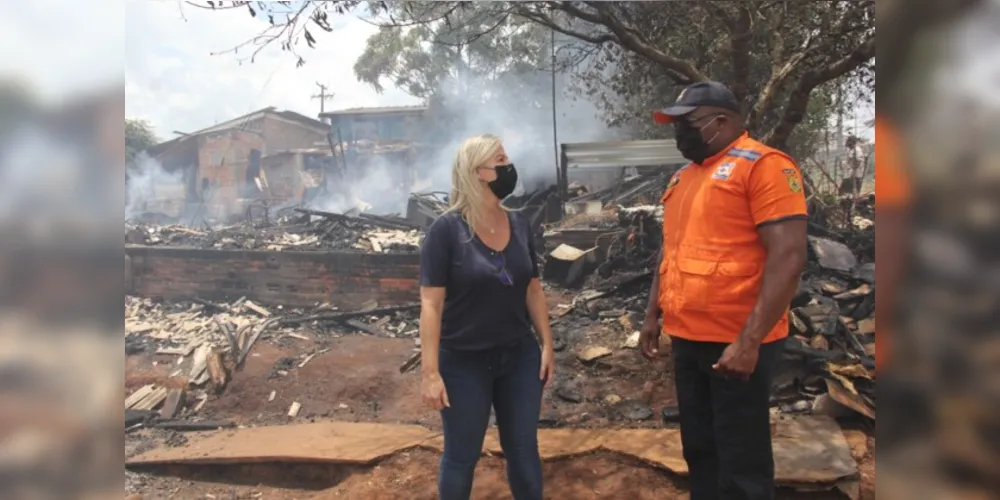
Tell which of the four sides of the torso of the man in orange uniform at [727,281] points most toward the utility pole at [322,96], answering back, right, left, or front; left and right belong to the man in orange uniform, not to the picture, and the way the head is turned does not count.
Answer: right

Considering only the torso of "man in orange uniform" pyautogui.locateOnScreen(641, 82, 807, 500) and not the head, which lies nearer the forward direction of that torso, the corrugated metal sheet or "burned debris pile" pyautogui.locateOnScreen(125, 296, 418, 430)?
the burned debris pile

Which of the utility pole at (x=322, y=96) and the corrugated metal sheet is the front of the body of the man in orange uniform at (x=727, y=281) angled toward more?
the utility pole

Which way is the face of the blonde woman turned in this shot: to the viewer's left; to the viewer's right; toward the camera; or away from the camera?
to the viewer's right

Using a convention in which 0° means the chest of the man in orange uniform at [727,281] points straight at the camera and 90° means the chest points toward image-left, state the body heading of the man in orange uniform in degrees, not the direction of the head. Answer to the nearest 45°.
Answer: approximately 45°

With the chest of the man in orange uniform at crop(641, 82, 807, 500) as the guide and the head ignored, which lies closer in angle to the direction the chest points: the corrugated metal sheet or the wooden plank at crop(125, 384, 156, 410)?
the wooden plank

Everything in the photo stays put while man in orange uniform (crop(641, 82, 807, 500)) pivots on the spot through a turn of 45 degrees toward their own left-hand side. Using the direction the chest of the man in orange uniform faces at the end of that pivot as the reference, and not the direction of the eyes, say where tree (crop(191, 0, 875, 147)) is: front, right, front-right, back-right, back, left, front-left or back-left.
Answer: back

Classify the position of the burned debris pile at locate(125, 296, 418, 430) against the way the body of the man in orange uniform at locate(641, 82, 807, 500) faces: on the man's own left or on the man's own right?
on the man's own right
